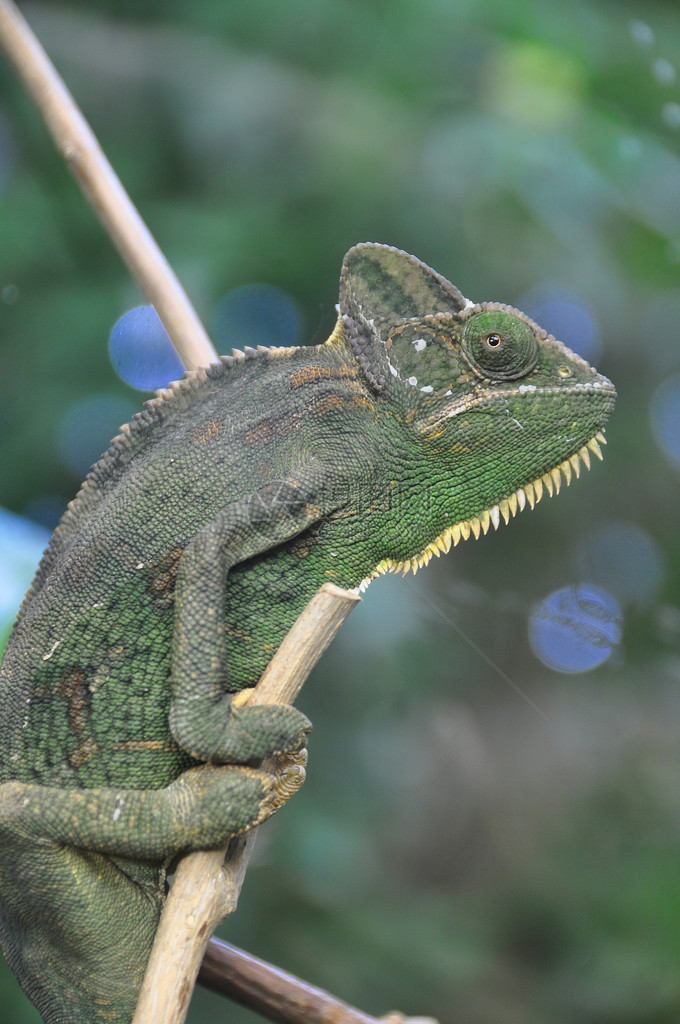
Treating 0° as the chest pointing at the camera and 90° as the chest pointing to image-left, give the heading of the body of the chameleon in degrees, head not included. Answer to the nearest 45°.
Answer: approximately 270°
